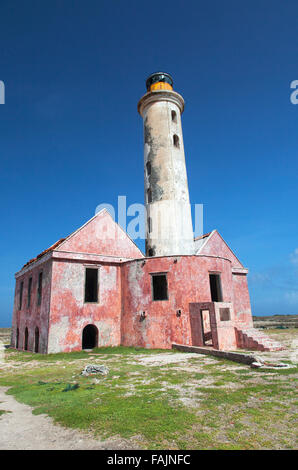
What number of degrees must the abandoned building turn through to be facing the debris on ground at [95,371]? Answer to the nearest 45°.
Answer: approximately 45° to its right

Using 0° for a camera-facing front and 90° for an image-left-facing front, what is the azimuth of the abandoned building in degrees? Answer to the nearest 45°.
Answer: approximately 315°

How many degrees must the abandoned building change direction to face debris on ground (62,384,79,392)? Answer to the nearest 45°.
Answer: approximately 45° to its right

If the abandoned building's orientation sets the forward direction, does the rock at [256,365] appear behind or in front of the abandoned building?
in front
